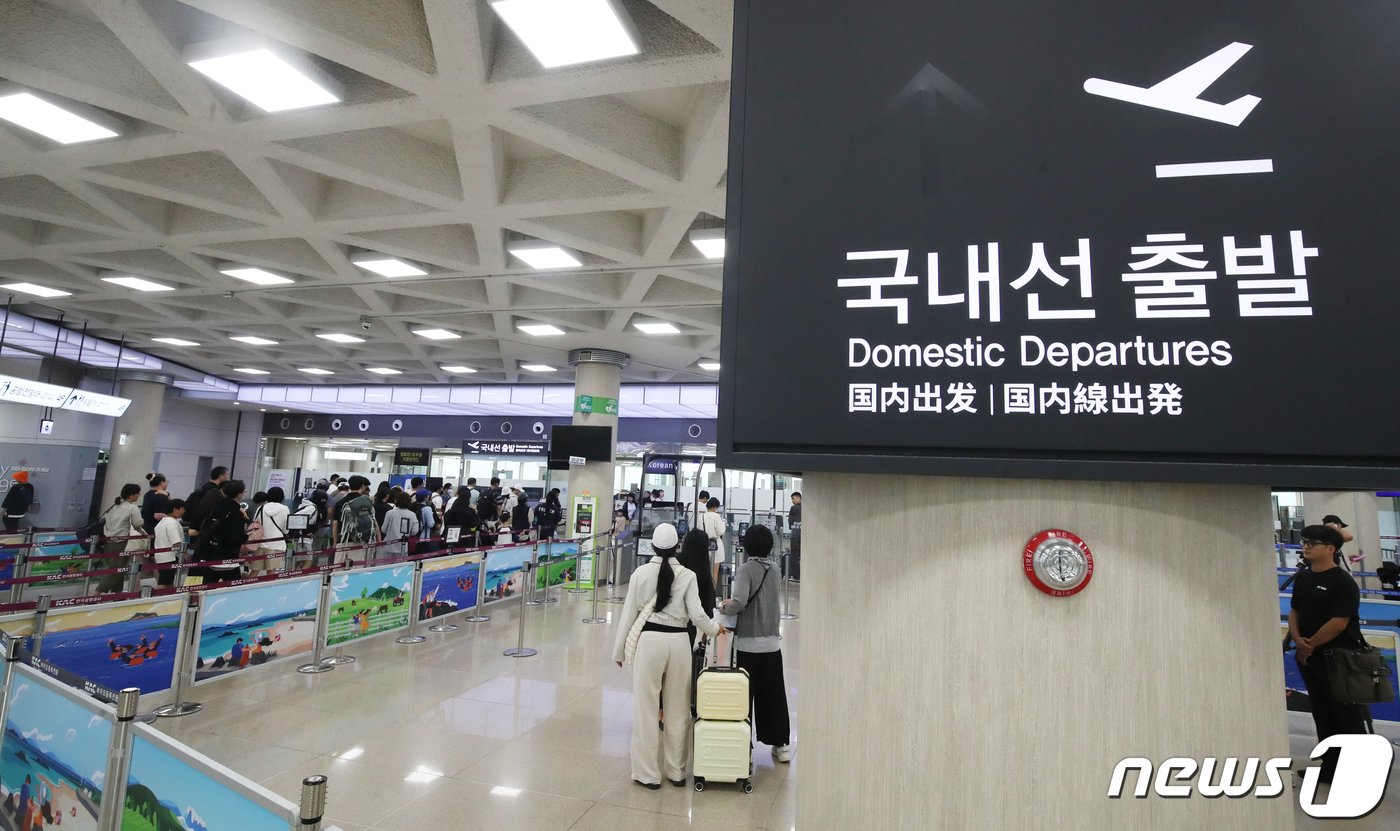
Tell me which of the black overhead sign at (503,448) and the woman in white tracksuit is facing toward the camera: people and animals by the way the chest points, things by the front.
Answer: the black overhead sign

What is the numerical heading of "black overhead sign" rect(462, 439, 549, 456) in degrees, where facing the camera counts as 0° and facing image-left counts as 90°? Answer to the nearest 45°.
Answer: approximately 0°

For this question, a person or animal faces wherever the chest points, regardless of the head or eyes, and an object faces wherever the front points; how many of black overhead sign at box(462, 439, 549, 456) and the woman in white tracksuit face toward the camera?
1

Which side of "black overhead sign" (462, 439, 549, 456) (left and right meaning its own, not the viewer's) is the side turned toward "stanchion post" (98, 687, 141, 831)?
front

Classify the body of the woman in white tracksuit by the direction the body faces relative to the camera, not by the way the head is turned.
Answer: away from the camera

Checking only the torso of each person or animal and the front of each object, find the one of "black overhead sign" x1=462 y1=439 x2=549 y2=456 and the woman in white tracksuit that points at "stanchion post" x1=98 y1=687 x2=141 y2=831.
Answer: the black overhead sign

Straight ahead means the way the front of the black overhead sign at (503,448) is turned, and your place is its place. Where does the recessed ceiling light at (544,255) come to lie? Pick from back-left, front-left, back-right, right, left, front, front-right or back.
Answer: front

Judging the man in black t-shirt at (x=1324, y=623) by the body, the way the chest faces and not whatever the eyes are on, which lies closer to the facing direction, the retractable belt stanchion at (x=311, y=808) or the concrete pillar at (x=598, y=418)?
the retractable belt stanchion

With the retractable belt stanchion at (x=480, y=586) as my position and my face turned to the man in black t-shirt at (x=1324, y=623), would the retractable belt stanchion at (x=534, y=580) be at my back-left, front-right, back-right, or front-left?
back-left

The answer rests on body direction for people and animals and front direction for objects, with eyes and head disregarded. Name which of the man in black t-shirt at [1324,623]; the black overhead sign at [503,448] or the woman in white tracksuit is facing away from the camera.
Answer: the woman in white tracksuit

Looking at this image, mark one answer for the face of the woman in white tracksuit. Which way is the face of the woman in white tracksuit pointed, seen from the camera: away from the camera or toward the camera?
away from the camera

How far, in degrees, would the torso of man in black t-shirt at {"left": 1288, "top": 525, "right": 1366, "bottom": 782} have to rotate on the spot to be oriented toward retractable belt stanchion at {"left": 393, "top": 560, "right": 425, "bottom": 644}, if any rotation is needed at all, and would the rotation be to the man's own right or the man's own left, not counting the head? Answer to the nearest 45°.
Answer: approximately 45° to the man's own right

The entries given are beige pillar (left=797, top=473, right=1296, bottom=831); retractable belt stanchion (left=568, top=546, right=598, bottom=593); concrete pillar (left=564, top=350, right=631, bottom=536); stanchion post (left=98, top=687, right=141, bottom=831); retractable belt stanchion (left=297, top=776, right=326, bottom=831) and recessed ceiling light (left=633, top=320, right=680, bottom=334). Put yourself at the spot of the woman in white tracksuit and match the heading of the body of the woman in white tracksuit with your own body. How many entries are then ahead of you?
3

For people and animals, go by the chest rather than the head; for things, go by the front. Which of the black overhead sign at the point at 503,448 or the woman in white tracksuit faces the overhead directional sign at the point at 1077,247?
the black overhead sign
